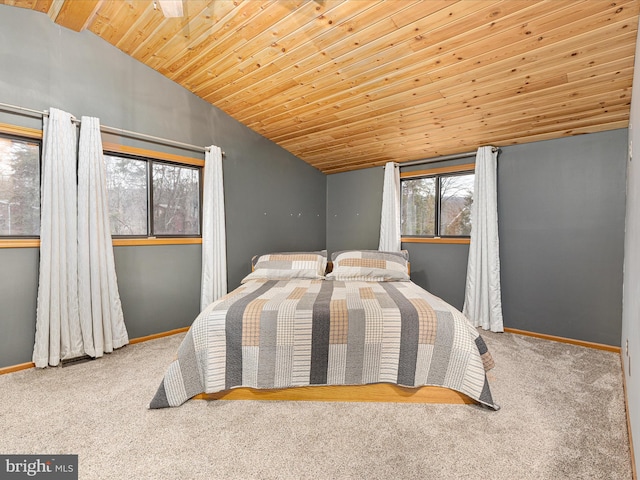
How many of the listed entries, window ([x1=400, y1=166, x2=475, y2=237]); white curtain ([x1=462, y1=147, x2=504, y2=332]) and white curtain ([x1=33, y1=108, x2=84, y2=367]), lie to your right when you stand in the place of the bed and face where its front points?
1

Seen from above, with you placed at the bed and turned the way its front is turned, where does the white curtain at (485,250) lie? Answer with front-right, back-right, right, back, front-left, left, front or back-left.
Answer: back-left

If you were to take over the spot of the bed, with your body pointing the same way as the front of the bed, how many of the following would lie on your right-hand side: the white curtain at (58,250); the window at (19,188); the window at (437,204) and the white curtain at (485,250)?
2

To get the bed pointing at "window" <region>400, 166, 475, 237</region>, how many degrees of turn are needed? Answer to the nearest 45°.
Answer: approximately 135° to its left

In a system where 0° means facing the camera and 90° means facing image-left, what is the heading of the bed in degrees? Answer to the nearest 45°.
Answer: approximately 0°

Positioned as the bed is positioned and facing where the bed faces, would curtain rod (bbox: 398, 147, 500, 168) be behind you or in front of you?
behind

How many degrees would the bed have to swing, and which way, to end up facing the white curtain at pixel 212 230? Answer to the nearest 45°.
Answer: approximately 135° to its right

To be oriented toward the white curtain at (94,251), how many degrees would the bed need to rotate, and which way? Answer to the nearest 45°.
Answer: approximately 90° to its right

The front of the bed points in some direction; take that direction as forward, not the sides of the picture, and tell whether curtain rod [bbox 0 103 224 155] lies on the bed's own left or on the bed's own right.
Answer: on the bed's own right

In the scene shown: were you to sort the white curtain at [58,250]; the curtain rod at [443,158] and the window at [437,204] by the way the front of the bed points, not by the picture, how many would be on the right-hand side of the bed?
1

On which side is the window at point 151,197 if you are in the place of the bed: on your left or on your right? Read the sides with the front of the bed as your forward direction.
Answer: on your right
